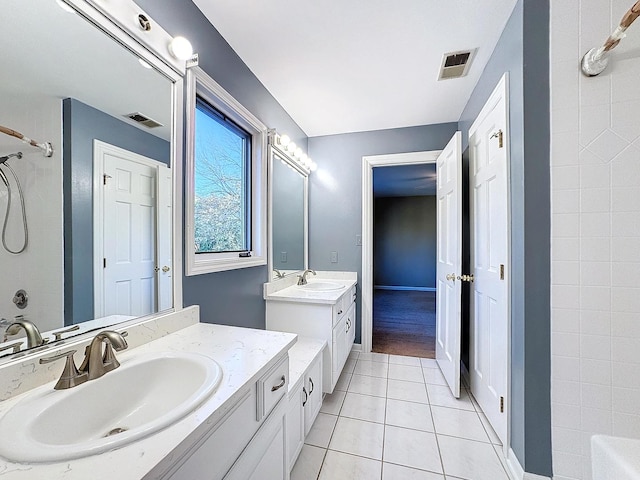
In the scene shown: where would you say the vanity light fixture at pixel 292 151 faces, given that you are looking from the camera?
facing to the right of the viewer

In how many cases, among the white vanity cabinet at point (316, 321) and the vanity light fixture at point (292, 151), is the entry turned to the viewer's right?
2

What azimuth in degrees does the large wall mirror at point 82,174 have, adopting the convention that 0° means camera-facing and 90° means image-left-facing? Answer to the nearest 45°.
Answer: approximately 315°

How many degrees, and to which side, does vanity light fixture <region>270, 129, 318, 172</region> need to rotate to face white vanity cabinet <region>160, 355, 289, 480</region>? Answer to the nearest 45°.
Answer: approximately 90° to its right

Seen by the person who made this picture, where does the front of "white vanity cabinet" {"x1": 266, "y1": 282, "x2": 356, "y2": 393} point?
facing to the right of the viewer
